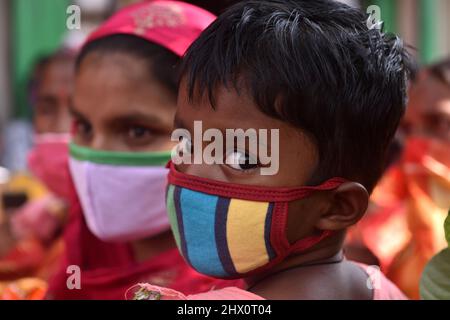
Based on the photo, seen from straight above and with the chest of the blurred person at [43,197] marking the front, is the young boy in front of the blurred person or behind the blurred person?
in front

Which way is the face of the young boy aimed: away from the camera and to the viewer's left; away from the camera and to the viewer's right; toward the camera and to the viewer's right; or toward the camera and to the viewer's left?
toward the camera and to the viewer's left

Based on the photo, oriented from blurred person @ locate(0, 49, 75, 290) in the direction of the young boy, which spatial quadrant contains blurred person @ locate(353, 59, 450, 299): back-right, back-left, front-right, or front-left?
front-left

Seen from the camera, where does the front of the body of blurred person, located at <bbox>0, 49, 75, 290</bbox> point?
toward the camera

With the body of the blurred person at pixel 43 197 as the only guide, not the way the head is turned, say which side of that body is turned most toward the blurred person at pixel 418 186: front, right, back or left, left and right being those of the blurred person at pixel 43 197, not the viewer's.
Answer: left

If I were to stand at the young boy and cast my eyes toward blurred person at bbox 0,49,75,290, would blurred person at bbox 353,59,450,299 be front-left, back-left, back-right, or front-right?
front-right

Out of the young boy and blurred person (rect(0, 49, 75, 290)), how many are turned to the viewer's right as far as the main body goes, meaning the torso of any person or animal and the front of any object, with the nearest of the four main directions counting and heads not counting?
0

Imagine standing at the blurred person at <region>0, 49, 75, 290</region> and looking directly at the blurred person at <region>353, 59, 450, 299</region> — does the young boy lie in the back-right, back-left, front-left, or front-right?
front-right

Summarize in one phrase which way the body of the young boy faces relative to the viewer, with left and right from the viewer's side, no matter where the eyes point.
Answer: facing the viewer and to the left of the viewer

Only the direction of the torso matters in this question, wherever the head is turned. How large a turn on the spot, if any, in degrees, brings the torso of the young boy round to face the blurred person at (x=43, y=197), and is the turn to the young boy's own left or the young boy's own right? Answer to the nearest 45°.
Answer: approximately 90° to the young boy's own right

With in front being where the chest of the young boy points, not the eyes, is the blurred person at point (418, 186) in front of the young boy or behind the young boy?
behind
